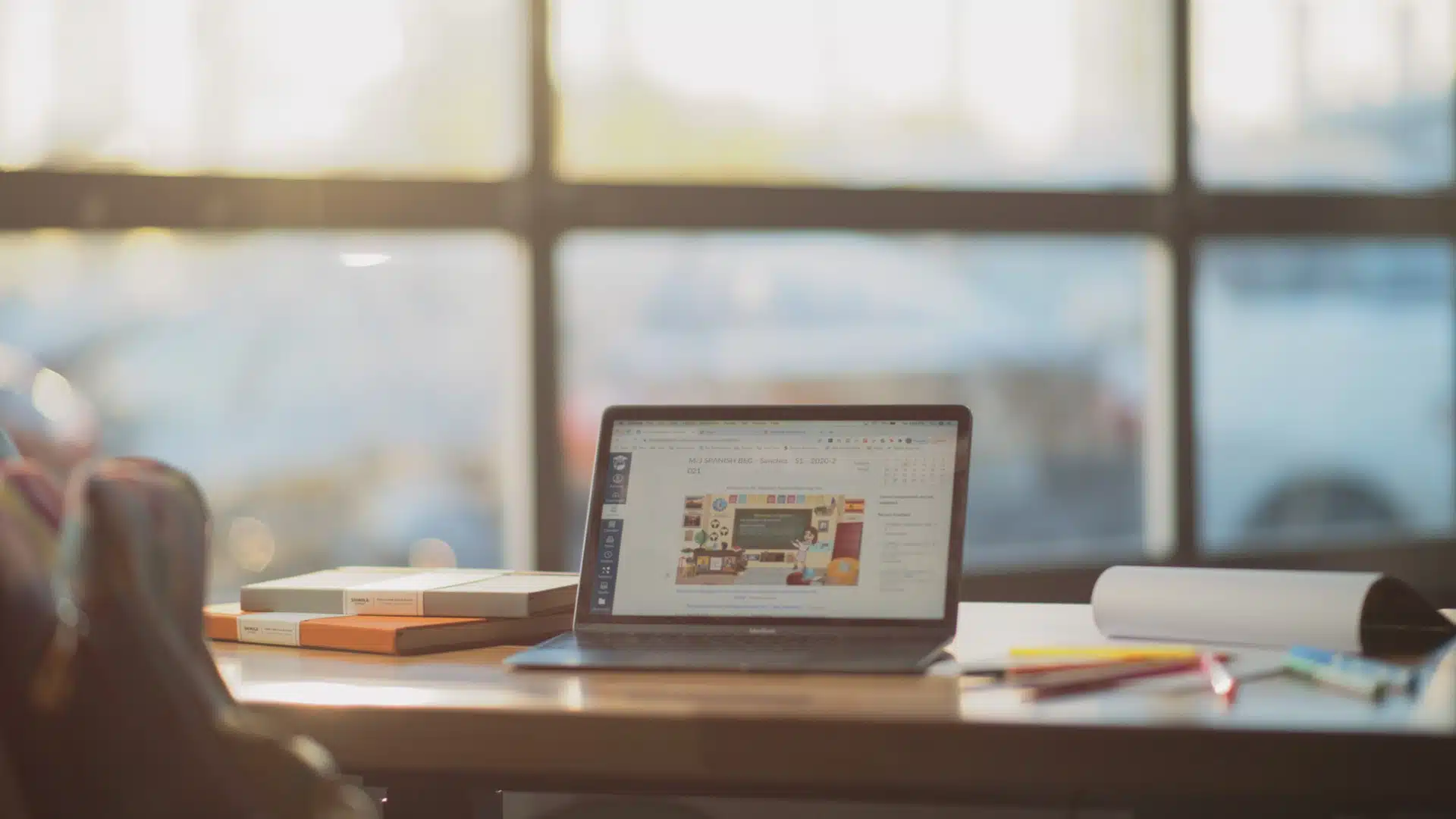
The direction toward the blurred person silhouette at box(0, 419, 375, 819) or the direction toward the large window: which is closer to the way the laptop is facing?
the blurred person silhouette

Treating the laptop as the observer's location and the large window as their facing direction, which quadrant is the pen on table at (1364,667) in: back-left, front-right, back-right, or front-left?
back-right

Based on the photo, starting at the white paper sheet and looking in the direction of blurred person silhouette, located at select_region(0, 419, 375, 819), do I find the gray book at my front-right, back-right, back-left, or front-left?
front-right

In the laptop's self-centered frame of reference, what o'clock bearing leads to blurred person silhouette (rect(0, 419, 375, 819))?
The blurred person silhouette is roughly at 1 o'clock from the laptop.

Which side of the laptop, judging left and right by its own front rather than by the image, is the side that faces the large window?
back

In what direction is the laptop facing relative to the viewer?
toward the camera
